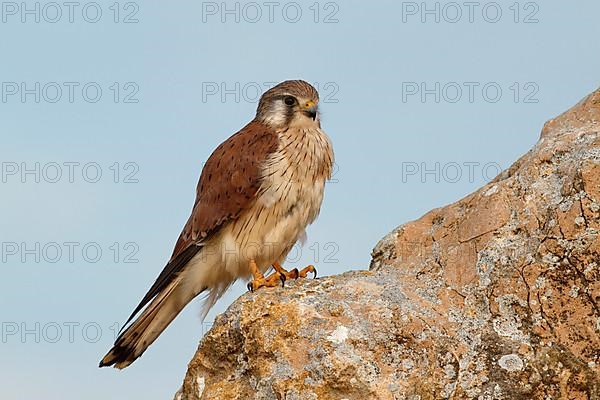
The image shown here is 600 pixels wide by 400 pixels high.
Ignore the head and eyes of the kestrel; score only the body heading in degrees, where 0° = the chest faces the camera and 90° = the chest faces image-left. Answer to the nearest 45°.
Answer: approximately 315°
